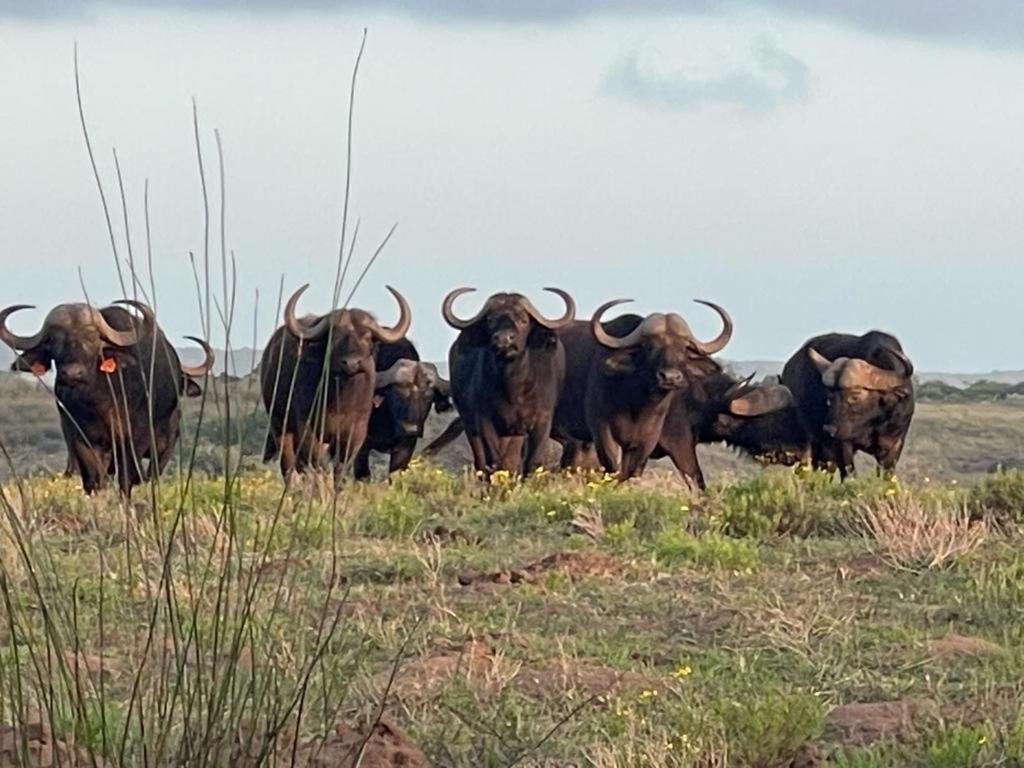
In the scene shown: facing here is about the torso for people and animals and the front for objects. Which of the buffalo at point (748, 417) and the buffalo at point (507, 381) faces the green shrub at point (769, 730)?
the buffalo at point (507, 381)

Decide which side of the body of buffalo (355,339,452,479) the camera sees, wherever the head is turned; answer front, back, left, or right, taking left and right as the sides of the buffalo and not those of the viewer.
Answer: front

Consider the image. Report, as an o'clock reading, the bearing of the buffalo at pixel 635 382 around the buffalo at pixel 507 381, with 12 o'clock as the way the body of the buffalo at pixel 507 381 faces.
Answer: the buffalo at pixel 635 382 is roughly at 9 o'clock from the buffalo at pixel 507 381.

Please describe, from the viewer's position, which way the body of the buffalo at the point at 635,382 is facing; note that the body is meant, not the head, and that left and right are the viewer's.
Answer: facing the viewer and to the right of the viewer

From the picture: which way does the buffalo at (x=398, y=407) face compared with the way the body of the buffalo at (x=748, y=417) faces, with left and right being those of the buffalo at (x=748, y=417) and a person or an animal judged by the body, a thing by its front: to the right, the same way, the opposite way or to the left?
to the right

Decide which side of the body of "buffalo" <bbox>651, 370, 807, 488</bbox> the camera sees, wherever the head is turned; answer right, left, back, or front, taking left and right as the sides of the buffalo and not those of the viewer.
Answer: right

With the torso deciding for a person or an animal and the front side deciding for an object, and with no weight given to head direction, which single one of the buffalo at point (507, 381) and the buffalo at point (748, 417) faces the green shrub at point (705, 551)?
the buffalo at point (507, 381)

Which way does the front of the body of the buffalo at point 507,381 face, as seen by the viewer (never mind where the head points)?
toward the camera
